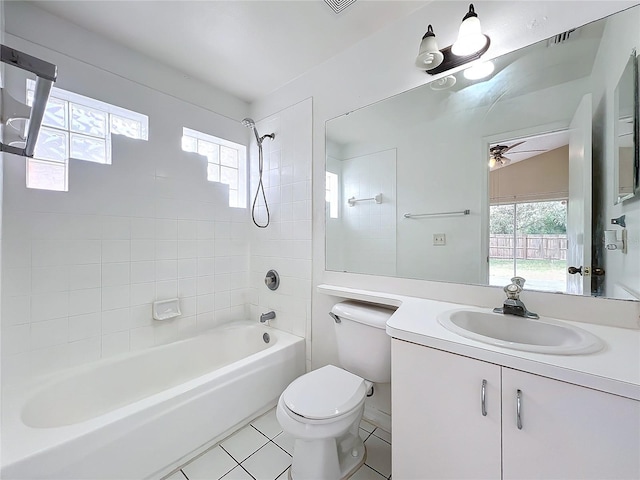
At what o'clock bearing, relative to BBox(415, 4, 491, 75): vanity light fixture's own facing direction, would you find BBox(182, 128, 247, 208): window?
The window is roughly at 2 o'clock from the vanity light fixture.

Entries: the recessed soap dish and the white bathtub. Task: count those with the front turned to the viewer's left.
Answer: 0

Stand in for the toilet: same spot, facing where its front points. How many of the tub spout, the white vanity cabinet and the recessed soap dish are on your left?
1

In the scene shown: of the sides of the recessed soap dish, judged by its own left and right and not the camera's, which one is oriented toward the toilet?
front

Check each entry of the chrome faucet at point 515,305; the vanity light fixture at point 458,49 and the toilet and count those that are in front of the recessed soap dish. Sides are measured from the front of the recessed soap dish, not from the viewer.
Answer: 3

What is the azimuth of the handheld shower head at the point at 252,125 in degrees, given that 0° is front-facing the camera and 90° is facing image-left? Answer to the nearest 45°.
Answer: approximately 45°

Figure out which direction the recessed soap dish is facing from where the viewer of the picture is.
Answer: facing the viewer and to the right of the viewer

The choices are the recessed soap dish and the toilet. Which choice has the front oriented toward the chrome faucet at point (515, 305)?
the recessed soap dish

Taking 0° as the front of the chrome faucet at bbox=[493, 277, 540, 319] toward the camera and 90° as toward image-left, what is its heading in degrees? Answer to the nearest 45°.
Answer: approximately 45°
